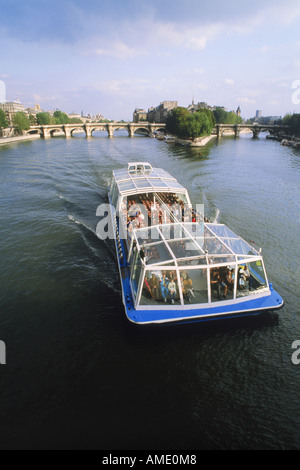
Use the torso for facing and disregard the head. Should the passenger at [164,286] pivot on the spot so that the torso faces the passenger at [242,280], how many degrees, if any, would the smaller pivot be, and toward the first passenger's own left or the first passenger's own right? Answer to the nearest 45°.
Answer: approximately 90° to the first passenger's own left

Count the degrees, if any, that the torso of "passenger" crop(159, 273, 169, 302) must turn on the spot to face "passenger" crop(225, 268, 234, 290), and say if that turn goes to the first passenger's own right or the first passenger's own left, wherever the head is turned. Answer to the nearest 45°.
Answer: approximately 90° to the first passenger's own left

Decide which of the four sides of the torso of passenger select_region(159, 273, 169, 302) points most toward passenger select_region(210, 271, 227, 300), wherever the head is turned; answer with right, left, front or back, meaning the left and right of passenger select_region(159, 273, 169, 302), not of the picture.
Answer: left

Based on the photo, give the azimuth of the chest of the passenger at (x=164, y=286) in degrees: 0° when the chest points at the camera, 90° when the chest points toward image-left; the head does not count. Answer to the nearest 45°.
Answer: approximately 0°
